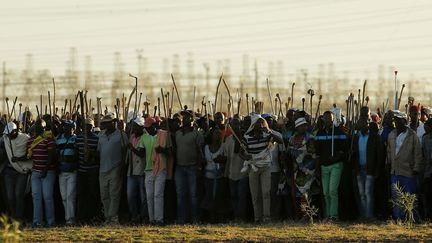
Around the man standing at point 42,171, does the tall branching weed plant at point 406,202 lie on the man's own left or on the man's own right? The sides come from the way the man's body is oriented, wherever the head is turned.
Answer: on the man's own left

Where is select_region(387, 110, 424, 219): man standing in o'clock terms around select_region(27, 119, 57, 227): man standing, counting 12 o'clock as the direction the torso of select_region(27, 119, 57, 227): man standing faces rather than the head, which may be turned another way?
select_region(387, 110, 424, 219): man standing is roughly at 10 o'clock from select_region(27, 119, 57, 227): man standing.

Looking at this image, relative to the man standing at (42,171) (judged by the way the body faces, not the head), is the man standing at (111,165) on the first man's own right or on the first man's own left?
on the first man's own left

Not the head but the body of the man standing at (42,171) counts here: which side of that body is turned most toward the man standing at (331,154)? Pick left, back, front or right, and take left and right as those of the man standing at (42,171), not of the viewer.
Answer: left

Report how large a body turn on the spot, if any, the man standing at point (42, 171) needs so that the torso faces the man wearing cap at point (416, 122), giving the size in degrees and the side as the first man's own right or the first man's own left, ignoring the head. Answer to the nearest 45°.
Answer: approximately 90° to the first man's own left

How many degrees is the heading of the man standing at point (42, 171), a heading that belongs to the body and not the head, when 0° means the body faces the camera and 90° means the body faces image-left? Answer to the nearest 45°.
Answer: approximately 0°

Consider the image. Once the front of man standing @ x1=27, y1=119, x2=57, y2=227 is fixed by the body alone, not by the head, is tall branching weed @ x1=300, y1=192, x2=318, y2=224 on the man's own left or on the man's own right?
on the man's own left

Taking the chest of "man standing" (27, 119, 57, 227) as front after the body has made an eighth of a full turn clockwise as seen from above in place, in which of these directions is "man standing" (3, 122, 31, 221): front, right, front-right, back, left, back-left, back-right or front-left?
right
